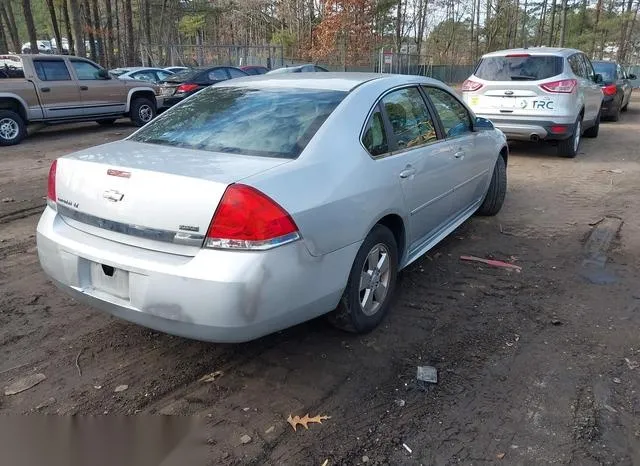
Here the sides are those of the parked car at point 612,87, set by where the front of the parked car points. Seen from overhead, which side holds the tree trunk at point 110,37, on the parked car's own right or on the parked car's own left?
on the parked car's own left

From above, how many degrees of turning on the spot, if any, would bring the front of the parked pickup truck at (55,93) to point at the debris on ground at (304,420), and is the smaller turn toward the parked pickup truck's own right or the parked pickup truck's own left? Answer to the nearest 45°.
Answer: approximately 90° to the parked pickup truck's own right

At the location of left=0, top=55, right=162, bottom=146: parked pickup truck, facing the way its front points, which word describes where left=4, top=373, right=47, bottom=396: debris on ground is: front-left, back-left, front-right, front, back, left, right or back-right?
right

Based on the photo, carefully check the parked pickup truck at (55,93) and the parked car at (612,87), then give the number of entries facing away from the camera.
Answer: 1

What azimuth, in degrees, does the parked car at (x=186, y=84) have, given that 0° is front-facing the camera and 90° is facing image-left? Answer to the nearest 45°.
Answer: approximately 225°

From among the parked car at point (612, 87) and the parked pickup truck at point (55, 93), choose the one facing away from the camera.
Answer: the parked car at point (612, 87)

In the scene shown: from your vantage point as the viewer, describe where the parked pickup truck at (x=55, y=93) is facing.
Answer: facing to the right of the viewer

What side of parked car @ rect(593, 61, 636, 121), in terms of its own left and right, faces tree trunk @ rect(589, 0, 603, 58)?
front

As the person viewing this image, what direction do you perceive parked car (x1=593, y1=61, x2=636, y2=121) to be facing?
facing away from the viewer

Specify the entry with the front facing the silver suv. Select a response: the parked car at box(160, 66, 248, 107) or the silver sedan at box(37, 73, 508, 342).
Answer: the silver sedan

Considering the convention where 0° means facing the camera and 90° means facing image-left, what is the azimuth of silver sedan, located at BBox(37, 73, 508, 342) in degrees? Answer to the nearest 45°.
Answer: approximately 225°

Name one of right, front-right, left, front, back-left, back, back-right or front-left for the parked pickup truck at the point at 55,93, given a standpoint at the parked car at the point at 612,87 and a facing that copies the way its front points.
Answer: back-left
